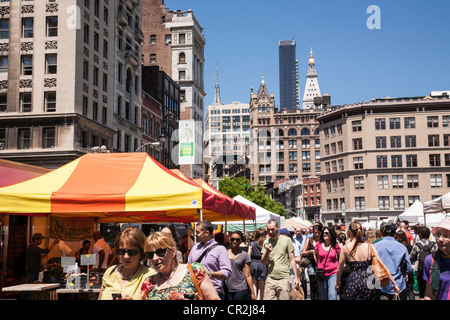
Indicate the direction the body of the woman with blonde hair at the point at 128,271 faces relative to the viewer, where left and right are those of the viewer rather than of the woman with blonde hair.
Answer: facing the viewer

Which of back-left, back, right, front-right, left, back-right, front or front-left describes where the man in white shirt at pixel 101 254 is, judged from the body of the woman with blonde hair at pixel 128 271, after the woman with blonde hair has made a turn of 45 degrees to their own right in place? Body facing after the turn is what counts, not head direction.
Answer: back-right

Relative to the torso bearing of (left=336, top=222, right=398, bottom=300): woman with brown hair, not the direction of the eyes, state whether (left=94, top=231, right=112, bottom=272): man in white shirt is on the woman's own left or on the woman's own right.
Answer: on the woman's own left

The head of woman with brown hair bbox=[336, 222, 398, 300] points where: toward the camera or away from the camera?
away from the camera

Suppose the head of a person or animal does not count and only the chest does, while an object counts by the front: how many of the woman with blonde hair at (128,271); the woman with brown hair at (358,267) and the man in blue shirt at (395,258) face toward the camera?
1

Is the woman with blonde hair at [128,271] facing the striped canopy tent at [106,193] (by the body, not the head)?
no

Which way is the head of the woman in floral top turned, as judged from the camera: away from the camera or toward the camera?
toward the camera

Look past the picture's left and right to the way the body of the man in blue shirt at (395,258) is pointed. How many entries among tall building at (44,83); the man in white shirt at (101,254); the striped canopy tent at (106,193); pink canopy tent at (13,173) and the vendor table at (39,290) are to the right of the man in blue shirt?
0

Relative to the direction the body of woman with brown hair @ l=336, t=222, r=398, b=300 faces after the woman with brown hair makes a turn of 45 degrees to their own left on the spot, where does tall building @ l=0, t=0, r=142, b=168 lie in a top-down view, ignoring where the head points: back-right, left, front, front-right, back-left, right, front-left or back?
front

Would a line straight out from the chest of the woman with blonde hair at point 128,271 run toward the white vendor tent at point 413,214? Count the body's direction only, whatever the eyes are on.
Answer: no

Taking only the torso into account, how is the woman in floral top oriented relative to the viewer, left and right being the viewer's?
facing the viewer and to the left of the viewer

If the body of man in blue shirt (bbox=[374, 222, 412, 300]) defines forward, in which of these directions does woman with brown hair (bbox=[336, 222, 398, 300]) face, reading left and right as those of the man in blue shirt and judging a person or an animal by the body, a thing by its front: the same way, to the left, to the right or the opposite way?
the same way

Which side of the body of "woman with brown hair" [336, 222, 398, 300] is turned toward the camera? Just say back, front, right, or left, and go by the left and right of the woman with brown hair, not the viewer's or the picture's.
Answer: back

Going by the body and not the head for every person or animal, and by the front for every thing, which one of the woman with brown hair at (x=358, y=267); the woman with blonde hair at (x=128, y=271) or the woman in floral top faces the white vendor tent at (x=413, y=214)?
the woman with brown hair at (x=358, y=267)

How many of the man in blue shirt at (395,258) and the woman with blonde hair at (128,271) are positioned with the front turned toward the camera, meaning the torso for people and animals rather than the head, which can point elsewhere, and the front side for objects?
1
